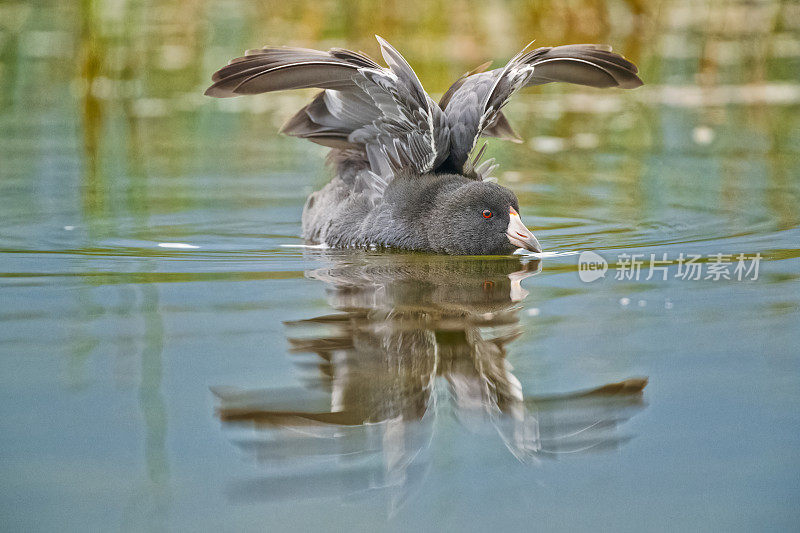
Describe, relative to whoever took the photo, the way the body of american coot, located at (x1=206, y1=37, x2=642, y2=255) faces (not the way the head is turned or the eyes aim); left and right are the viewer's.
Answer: facing the viewer and to the right of the viewer
